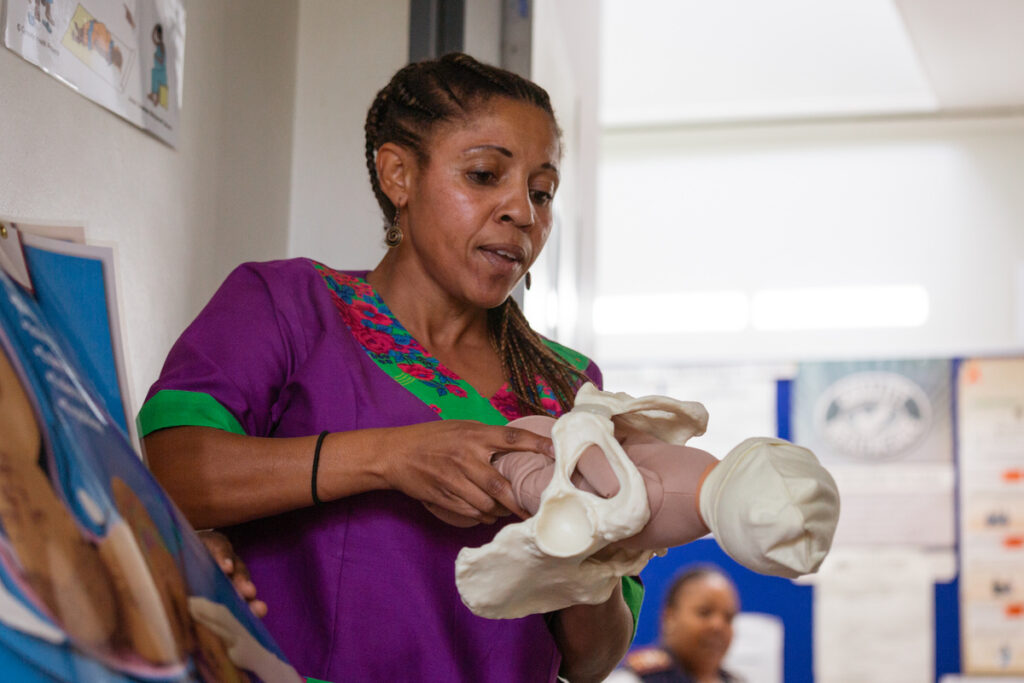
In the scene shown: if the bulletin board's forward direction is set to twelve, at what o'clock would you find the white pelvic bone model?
The white pelvic bone model is roughly at 12 o'clock from the bulletin board.

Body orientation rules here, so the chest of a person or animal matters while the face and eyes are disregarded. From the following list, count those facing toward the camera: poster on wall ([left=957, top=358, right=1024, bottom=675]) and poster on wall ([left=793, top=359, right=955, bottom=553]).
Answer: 2

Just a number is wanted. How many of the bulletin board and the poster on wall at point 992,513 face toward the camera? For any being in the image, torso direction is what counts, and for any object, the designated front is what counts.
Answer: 2

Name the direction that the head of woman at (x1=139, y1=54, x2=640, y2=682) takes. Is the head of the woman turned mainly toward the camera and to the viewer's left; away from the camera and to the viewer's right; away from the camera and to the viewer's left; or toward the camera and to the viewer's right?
toward the camera and to the viewer's right

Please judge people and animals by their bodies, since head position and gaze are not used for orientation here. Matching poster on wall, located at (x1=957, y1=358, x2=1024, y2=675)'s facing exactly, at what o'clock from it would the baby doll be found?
The baby doll is roughly at 12 o'clock from the poster on wall.

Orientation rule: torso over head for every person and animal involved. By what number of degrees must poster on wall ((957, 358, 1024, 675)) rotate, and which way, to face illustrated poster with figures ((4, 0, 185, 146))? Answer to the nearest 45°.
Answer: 0° — it already faces it

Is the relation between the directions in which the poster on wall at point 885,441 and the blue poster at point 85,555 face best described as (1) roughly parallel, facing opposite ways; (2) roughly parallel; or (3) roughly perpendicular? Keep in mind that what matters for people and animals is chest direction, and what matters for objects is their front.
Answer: roughly perpendicular

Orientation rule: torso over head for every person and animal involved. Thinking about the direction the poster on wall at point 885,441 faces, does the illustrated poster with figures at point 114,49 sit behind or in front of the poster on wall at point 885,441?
in front
